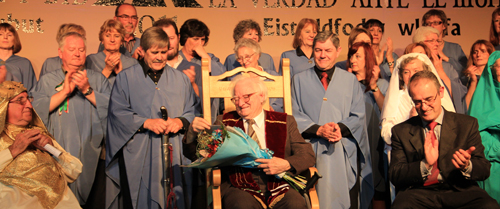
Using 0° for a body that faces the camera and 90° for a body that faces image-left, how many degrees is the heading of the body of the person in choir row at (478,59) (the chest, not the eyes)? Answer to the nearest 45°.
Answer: approximately 45°

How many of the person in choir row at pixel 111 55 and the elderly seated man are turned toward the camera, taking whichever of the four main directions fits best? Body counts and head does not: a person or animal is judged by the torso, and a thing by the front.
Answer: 2

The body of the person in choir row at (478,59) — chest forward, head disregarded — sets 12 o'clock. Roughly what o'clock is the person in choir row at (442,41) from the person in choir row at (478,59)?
the person in choir row at (442,41) is roughly at 3 o'clock from the person in choir row at (478,59).

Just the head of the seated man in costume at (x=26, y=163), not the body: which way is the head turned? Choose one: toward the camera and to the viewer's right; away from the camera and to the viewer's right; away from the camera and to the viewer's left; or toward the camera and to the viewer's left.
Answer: toward the camera and to the viewer's right

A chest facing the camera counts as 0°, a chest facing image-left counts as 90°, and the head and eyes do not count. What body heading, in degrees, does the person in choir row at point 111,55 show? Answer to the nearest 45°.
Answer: approximately 0°

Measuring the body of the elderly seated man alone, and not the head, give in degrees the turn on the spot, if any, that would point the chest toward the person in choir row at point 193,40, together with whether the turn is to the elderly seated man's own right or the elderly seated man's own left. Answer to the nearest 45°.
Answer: approximately 180°

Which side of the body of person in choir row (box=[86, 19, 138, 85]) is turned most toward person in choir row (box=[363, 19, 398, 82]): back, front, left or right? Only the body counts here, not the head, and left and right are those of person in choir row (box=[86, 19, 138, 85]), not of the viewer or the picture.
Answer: left

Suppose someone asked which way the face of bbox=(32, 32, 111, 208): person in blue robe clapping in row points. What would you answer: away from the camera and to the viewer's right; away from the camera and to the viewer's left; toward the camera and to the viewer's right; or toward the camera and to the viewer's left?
toward the camera and to the viewer's right

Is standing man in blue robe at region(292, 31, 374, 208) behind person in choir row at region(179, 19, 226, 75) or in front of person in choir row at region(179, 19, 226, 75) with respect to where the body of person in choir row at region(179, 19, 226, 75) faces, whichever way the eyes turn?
in front

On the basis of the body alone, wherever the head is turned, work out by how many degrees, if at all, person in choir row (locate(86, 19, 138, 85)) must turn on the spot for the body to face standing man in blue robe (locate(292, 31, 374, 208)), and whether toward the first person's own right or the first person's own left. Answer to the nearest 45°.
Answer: approximately 45° to the first person's own left
